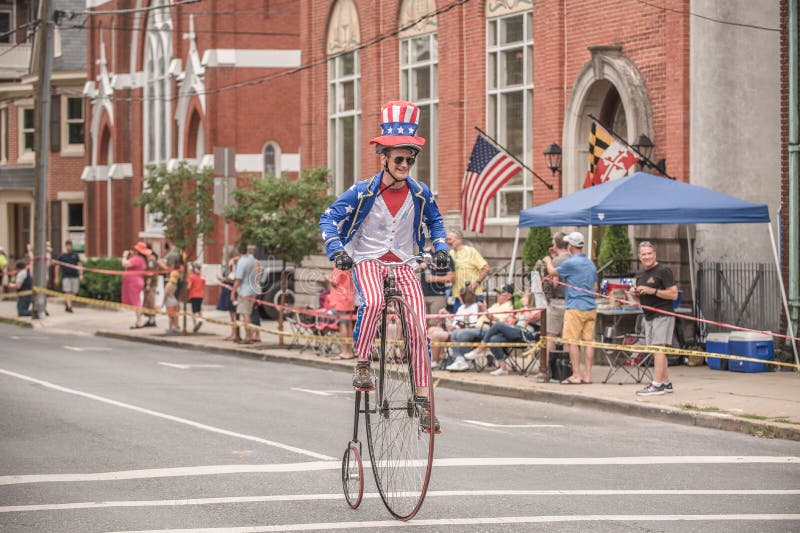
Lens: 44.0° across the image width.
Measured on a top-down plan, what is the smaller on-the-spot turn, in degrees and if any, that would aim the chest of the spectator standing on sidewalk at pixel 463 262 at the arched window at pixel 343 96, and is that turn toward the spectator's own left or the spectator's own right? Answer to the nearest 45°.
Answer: approximately 135° to the spectator's own right

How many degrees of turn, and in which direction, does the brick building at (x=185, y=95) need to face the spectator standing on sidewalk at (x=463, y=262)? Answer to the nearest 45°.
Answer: approximately 45° to its left

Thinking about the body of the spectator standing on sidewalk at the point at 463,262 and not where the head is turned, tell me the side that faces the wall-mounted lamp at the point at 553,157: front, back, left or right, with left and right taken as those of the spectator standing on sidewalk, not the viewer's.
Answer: back

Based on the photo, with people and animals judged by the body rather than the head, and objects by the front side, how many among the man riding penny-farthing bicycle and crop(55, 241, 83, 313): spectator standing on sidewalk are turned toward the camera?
2

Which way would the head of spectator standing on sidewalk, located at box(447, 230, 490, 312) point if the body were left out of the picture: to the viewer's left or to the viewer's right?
to the viewer's left
